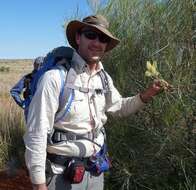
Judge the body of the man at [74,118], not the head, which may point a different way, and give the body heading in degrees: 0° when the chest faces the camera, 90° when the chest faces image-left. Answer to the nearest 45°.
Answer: approximately 315°
